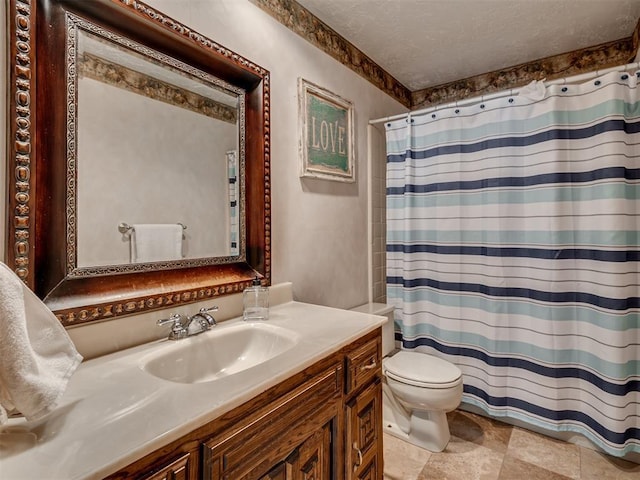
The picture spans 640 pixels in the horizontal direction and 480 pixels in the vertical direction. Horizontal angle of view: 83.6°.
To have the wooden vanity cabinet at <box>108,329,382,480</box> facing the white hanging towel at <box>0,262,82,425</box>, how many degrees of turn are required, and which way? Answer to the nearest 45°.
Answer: approximately 135° to its right

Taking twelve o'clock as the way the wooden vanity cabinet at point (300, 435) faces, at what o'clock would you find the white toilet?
The white toilet is roughly at 9 o'clock from the wooden vanity cabinet.

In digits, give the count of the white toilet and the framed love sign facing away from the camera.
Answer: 0

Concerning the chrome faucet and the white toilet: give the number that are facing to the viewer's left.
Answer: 0

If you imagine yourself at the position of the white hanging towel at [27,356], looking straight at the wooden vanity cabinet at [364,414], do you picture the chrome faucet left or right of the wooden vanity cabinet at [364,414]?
left

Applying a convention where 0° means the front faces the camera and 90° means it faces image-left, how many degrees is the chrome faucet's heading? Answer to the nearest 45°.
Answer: approximately 315°

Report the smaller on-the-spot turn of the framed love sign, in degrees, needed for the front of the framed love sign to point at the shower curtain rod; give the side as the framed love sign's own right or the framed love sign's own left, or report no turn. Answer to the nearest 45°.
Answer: approximately 45° to the framed love sign's own left

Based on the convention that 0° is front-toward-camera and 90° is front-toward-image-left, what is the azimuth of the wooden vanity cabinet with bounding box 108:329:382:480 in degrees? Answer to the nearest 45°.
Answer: approximately 315°

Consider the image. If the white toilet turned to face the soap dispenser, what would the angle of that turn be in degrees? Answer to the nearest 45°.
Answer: approximately 90° to its right

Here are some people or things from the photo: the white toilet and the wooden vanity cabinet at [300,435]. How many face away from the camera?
0
